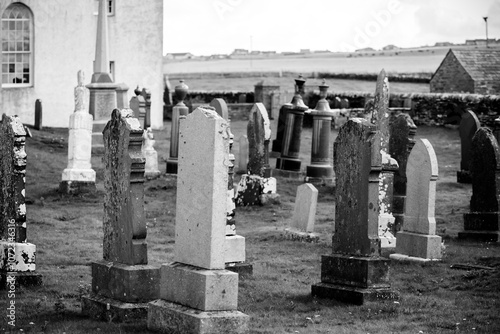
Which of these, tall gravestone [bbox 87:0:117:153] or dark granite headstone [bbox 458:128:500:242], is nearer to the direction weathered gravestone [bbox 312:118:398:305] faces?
the dark granite headstone

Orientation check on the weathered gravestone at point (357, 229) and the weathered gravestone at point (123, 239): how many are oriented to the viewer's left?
0

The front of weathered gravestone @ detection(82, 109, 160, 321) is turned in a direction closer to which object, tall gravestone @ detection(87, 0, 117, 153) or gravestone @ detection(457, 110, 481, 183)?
the gravestone

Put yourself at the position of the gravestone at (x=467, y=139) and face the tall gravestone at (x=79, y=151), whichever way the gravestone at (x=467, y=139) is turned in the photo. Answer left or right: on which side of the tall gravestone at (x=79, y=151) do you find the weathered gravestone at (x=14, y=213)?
left

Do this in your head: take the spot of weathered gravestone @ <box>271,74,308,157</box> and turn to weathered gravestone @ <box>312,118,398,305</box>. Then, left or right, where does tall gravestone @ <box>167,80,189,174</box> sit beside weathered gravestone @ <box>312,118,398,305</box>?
right

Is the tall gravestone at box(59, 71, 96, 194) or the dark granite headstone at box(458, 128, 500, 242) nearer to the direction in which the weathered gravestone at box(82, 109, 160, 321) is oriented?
the dark granite headstone
